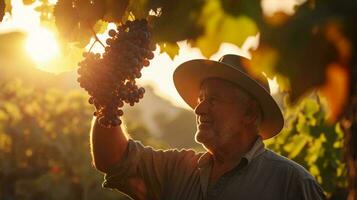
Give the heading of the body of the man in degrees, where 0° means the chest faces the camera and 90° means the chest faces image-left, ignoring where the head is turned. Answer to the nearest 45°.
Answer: approximately 45°

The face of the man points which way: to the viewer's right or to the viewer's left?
to the viewer's left
